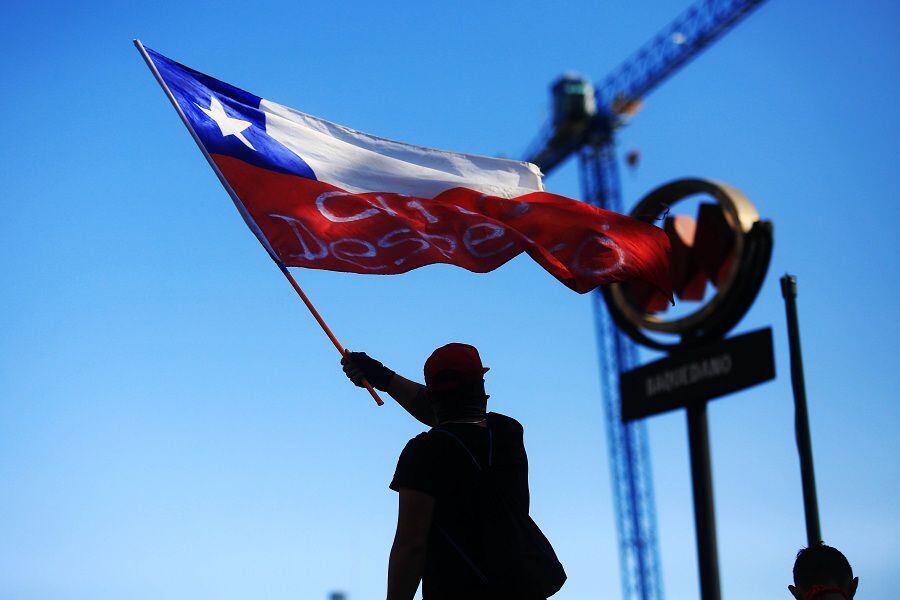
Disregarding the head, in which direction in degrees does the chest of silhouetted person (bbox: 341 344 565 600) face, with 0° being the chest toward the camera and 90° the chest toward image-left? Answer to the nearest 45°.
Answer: approximately 135°

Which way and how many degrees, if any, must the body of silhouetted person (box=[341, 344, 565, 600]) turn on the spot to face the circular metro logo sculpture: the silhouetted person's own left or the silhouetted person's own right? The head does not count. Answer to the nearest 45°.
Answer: approximately 45° to the silhouetted person's own right

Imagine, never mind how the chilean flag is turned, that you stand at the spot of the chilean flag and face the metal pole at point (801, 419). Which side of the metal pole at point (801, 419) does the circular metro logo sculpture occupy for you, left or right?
left

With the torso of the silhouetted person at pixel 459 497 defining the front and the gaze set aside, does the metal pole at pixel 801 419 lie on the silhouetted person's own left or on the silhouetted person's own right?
on the silhouetted person's own right
